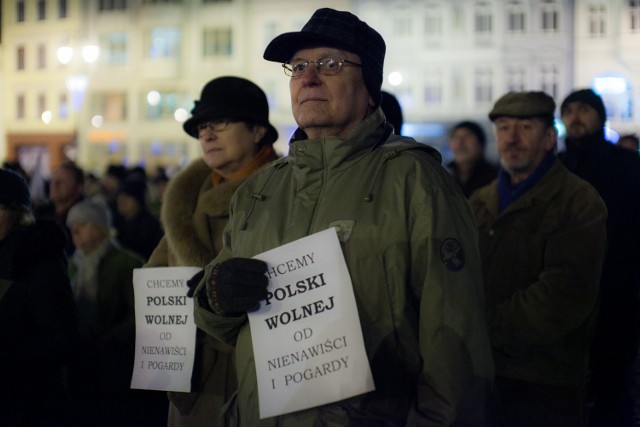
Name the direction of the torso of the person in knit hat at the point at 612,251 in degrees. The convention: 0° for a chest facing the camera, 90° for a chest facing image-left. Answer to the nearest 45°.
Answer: approximately 45°

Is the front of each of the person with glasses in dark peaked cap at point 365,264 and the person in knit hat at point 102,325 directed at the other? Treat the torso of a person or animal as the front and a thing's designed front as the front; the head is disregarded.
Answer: no

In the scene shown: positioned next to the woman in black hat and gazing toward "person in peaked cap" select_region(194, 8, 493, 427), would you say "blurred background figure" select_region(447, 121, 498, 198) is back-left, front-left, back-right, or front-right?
back-left

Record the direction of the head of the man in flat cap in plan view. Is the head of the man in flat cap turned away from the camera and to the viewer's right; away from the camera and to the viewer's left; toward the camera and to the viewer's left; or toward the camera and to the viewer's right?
toward the camera and to the viewer's left

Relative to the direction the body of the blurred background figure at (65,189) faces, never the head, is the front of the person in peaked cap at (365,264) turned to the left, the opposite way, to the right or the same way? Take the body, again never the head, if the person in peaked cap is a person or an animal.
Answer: the same way

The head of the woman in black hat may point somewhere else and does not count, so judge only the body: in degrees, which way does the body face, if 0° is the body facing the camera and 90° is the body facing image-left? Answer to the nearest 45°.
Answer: approximately 45°

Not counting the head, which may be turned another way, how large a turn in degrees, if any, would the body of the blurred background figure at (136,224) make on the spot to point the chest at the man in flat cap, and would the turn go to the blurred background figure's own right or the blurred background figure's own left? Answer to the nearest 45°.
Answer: approximately 45° to the blurred background figure's own left

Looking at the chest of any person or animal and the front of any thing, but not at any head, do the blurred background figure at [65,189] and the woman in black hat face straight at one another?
no

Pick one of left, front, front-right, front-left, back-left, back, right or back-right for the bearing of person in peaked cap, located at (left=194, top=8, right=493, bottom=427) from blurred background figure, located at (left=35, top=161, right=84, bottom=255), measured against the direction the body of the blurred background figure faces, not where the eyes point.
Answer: front-left

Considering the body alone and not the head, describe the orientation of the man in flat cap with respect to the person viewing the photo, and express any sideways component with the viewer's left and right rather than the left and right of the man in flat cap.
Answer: facing the viewer and to the left of the viewer

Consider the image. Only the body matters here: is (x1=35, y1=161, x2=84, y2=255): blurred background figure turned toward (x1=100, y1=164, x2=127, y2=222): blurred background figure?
no

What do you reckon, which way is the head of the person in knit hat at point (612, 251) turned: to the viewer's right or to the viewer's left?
to the viewer's left

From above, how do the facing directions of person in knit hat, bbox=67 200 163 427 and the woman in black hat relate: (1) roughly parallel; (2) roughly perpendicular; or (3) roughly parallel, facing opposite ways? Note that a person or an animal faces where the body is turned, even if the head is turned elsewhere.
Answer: roughly parallel

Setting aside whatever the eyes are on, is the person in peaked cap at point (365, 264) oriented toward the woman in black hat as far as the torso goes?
no

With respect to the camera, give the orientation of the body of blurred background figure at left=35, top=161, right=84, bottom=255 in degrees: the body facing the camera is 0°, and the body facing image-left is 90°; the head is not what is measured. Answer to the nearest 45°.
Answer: approximately 45°

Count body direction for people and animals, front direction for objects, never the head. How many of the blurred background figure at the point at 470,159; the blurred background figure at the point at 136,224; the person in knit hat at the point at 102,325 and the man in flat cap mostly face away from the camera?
0

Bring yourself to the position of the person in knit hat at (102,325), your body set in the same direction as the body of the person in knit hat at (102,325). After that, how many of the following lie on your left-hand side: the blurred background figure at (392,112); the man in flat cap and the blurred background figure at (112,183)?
2
